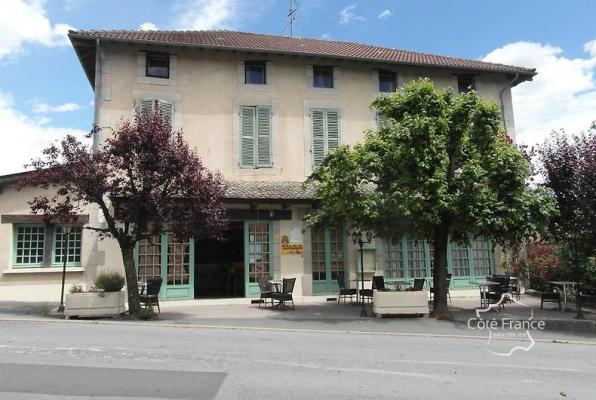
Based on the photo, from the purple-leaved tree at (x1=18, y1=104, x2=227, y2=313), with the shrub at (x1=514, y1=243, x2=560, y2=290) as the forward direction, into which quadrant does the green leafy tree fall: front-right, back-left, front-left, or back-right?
front-right

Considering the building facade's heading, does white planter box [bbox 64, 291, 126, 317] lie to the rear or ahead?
ahead

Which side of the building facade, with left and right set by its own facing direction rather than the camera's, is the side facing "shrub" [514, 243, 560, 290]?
left

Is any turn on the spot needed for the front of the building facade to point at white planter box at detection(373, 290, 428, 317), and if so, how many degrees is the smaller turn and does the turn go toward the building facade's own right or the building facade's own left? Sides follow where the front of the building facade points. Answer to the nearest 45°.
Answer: approximately 45° to the building facade's own left

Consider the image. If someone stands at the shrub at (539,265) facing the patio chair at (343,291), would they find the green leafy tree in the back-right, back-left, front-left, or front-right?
front-left

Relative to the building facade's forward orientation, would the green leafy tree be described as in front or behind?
in front

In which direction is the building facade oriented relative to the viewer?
toward the camera

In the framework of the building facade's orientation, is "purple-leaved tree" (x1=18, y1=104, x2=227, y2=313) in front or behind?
in front

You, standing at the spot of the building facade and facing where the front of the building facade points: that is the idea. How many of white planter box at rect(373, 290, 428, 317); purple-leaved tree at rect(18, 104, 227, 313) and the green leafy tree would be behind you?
0
